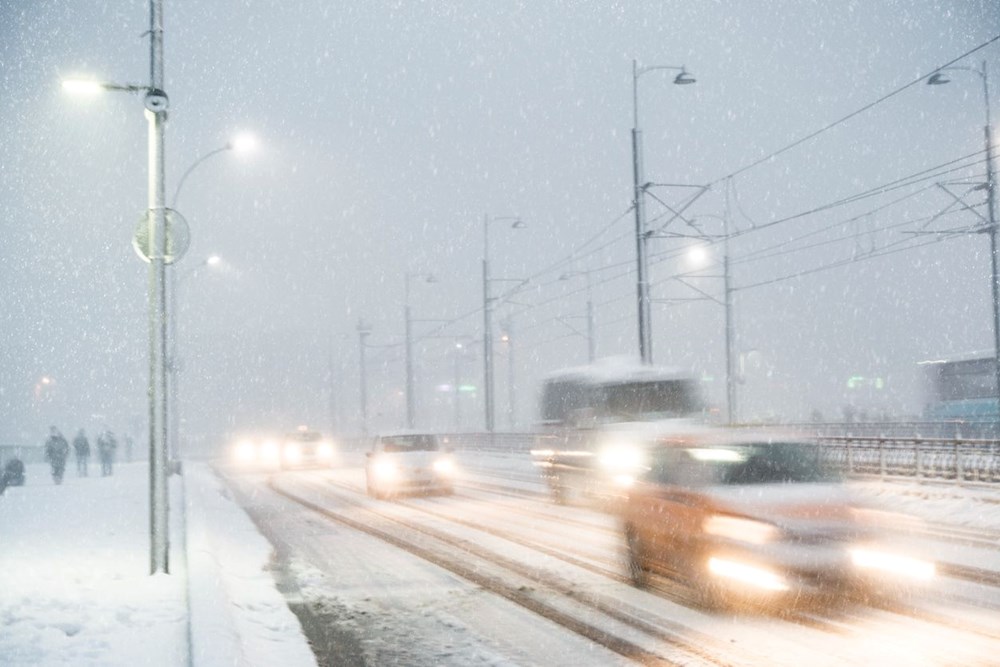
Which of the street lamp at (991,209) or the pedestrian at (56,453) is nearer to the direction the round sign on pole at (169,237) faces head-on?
the pedestrian

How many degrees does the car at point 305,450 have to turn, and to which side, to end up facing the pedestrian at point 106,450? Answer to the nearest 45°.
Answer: approximately 45° to its right

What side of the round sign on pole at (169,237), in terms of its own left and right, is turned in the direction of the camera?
back

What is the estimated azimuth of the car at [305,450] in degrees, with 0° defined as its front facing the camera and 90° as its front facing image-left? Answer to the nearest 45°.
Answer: approximately 0°

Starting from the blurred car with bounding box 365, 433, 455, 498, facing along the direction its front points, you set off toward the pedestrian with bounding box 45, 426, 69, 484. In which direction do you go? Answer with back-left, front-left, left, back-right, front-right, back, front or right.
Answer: back-right

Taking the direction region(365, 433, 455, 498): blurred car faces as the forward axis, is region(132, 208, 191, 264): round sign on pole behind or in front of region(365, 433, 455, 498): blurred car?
in front

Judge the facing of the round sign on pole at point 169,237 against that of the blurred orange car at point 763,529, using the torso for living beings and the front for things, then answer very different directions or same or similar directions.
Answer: very different directions

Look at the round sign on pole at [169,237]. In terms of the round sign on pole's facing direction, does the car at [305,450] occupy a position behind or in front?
in front

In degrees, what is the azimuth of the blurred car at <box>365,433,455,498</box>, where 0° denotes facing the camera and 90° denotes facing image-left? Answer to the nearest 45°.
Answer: approximately 0°

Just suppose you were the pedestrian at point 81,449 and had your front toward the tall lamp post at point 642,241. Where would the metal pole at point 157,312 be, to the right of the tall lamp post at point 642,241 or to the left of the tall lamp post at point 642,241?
right

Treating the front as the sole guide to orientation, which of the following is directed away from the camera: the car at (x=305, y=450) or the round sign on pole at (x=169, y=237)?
the round sign on pole
